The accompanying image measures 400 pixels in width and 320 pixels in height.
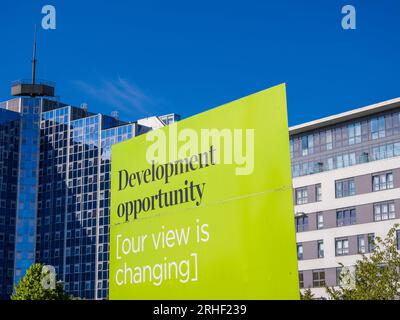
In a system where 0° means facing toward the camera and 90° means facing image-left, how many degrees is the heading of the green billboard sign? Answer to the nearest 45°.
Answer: approximately 45°
